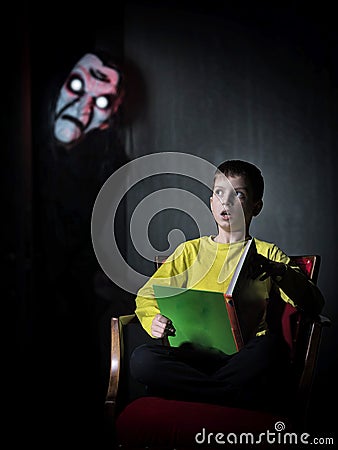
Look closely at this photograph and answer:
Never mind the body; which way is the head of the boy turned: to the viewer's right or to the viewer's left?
to the viewer's left

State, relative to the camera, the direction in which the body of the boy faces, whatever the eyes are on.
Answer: toward the camera

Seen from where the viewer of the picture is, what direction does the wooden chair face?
facing the viewer
